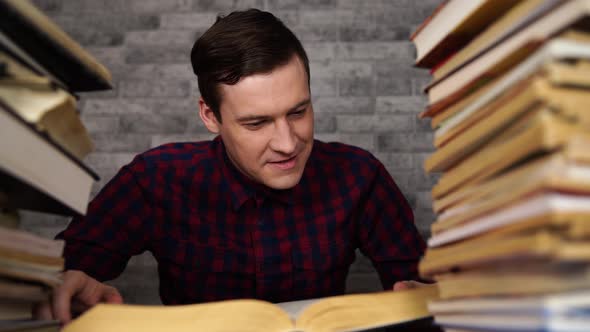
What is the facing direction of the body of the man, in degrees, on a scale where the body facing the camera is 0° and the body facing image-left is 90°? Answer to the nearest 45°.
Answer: approximately 0°

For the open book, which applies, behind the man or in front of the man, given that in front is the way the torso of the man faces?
in front

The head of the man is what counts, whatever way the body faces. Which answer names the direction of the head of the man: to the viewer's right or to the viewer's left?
to the viewer's right
